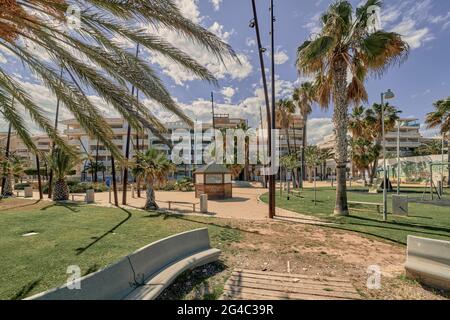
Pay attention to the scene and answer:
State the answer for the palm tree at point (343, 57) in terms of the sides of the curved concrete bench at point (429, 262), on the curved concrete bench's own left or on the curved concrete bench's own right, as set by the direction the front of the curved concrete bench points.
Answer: on the curved concrete bench's own right

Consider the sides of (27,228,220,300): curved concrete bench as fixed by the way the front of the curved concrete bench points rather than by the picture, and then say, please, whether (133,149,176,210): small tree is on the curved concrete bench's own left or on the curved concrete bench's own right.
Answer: on the curved concrete bench's own left

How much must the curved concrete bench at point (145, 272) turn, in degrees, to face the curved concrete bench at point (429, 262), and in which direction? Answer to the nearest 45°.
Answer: approximately 45° to its left

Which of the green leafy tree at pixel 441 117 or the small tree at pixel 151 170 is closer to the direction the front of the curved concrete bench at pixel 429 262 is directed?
the small tree

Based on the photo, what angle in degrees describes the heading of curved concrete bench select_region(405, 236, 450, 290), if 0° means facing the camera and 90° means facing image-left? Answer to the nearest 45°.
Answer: approximately 45°

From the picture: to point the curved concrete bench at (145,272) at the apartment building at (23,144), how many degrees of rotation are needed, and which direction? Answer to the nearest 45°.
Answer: approximately 135° to its left

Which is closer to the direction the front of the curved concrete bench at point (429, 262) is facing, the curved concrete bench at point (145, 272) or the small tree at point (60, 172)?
the curved concrete bench

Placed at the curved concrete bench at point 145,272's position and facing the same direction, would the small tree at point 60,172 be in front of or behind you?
behind

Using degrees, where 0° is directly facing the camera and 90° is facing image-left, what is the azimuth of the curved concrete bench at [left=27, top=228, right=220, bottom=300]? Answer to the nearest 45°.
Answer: approximately 315°

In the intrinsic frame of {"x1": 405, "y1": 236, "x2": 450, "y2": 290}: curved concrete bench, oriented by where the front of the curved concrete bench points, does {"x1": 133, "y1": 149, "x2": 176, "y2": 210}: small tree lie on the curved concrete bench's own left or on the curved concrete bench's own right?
on the curved concrete bench's own right
